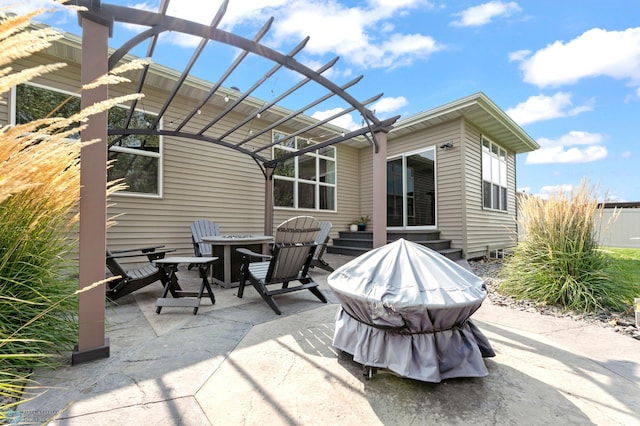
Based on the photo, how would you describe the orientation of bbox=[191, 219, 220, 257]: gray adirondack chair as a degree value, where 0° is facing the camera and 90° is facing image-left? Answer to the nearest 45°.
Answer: approximately 315°

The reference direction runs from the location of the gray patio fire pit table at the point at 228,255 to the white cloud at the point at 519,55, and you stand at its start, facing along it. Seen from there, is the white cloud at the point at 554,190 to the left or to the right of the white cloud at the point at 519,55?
right

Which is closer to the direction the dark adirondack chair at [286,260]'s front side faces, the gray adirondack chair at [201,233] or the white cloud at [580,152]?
the gray adirondack chair

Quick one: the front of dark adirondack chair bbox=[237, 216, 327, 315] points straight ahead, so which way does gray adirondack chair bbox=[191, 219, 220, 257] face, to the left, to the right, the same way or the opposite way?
the opposite way

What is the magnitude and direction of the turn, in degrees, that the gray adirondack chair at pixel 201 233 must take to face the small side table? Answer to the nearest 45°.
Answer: approximately 45° to its right

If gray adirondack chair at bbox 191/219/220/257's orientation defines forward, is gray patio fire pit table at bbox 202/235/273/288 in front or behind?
in front
